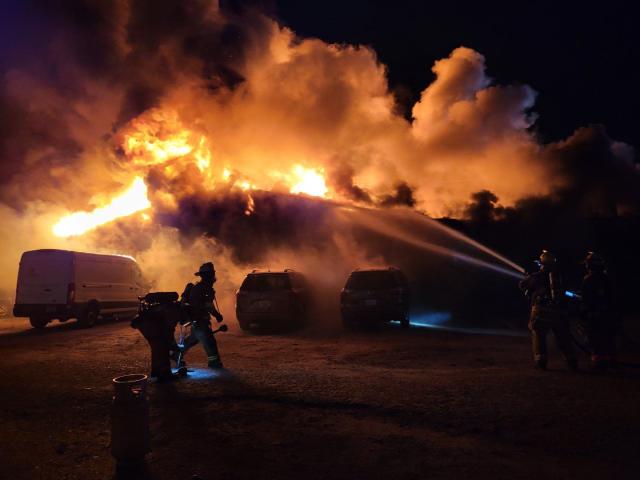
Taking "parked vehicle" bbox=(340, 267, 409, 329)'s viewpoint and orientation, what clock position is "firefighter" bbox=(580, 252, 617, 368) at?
The firefighter is roughly at 5 o'clock from the parked vehicle.

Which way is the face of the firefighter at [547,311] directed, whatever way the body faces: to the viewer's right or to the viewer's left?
to the viewer's left

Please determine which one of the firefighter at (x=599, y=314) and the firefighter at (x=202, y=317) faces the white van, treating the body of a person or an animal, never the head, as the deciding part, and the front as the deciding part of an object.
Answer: the firefighter at (x=599, y=314)

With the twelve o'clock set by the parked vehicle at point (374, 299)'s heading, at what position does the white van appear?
The white van is roughly at 9 o'clock from the parked vehicle.

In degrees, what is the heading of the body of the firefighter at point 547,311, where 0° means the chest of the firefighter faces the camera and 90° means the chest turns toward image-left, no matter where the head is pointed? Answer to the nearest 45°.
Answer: approximately 135°

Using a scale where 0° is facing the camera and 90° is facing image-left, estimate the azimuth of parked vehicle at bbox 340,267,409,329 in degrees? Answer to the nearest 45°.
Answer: approximately 180°

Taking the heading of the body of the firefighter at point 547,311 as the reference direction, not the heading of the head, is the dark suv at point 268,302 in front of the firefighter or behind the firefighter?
in front

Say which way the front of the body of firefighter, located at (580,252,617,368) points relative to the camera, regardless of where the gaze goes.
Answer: to the viewer's left

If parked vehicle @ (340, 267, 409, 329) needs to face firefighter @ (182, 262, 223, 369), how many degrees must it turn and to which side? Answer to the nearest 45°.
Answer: approximately 135° to its left

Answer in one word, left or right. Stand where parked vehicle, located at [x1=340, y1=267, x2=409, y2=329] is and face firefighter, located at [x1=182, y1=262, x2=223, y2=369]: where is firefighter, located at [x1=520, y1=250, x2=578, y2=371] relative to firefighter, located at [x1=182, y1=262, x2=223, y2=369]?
left

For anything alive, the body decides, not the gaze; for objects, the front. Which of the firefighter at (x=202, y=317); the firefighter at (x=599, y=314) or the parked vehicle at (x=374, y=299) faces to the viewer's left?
the firefighter at (x=599, y=314)

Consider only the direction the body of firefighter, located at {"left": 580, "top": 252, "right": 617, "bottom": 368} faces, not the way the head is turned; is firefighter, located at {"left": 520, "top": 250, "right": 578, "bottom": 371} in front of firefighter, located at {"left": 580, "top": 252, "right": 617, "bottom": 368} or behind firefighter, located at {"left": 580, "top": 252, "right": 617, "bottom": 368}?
in front
